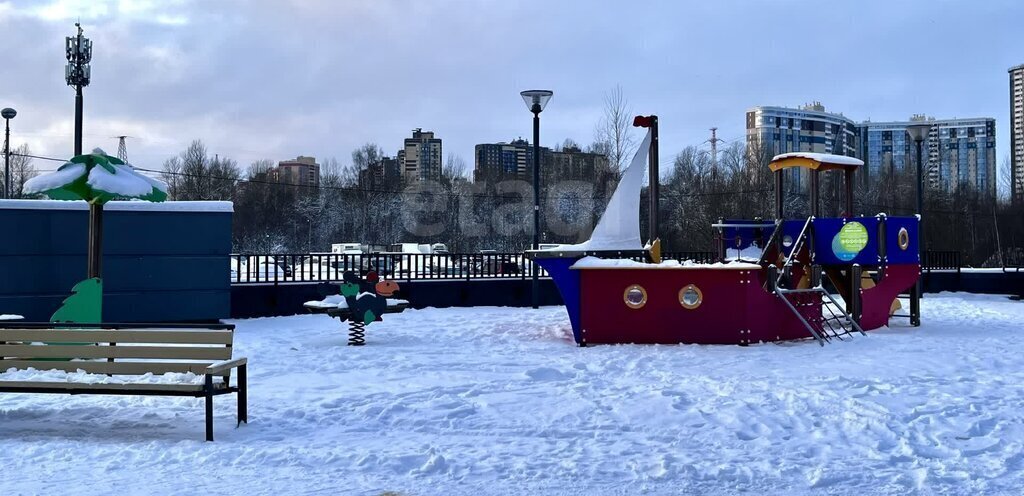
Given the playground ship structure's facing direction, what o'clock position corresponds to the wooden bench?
The wooden bench is roughly at 10 o'clock from the playground ship structure.

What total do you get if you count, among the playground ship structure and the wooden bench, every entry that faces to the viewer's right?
0

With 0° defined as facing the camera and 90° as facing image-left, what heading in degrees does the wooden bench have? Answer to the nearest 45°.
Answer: approximately 45°

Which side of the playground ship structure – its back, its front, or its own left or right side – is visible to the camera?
left

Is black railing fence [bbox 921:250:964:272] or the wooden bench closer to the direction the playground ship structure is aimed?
the wooden bench

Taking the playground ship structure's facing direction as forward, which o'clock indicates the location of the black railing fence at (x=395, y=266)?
The black railing fence is roughly at 1 o'clock from the playground ship structure.

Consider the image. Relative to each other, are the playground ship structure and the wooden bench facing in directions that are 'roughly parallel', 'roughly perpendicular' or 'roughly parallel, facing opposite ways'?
roughly perpendicular

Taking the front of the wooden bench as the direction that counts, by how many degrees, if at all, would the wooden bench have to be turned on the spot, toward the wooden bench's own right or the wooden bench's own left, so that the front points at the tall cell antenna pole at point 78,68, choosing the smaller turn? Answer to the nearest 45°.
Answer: approximately 135° to the wooden bench's own right
